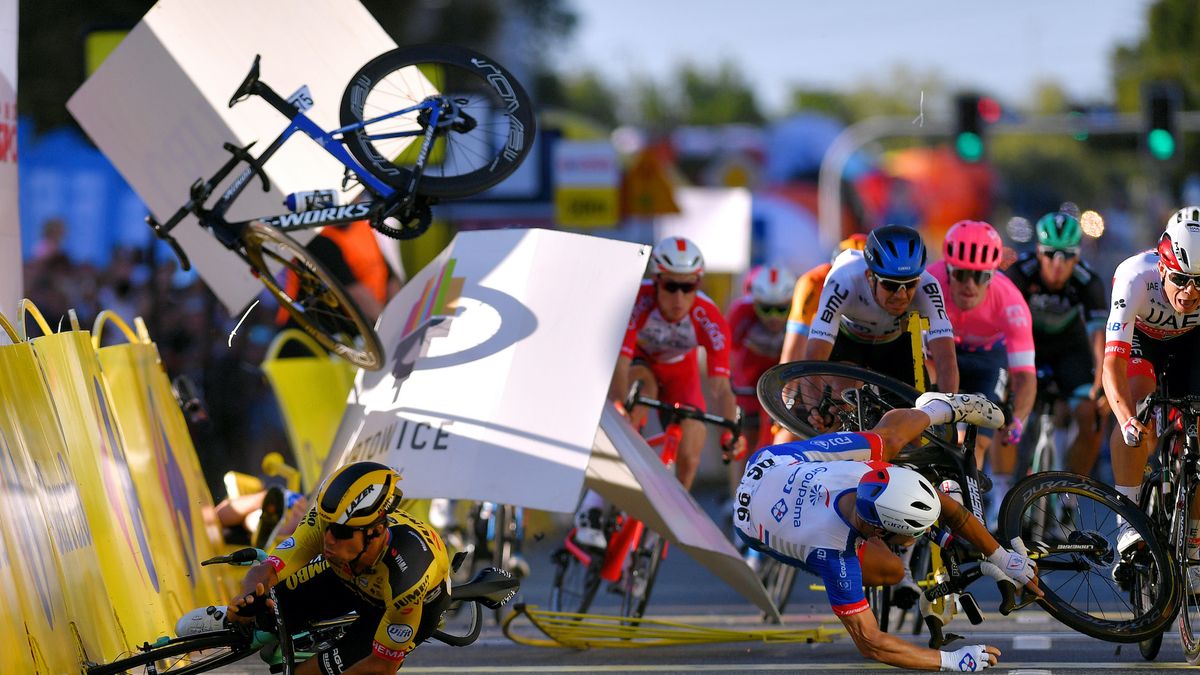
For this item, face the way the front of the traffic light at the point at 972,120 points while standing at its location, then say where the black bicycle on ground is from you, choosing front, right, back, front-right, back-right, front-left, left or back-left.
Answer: front

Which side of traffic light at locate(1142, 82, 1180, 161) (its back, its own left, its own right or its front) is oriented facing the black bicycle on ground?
front

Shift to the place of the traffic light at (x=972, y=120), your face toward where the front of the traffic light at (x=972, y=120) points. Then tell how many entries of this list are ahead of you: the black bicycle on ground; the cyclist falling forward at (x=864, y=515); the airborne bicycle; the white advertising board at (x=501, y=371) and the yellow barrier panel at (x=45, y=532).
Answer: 5

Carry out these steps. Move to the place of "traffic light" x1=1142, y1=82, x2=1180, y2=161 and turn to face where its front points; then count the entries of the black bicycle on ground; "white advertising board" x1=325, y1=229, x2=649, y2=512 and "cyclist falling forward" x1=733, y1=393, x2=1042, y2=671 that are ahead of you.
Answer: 3

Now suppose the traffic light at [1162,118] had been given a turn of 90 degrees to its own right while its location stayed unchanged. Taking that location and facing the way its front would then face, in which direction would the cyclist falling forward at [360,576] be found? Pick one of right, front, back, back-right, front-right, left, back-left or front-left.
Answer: left

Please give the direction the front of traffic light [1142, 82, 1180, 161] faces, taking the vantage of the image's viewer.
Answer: facing the viewer

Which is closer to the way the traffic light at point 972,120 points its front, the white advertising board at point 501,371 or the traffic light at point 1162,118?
the white advertising board

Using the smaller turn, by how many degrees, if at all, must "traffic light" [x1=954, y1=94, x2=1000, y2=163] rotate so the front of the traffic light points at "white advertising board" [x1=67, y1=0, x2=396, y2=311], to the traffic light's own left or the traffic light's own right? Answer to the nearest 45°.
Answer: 0° — it already faces it

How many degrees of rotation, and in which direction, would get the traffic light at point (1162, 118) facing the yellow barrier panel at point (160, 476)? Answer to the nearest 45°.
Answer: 0° — it already faces it

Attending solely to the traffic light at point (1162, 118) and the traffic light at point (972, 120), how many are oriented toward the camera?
2

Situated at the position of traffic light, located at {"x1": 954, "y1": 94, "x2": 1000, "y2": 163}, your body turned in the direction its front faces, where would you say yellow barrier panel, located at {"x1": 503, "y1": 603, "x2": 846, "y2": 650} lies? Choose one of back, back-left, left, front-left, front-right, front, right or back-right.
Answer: front

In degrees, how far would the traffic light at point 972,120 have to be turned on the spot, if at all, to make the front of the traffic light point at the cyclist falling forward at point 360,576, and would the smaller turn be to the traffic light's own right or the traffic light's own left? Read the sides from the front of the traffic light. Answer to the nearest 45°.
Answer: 0° — it already faces them

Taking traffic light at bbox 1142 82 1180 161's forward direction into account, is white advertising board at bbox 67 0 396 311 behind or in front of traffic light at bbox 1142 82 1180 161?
in front

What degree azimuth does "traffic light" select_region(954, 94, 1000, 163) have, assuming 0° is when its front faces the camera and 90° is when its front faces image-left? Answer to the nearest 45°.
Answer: approximately 0°

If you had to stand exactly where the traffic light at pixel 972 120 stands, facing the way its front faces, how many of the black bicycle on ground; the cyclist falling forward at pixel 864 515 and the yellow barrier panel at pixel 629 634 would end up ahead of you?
3

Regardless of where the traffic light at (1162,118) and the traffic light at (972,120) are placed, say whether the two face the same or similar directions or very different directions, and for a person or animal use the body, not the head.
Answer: same or similar directions

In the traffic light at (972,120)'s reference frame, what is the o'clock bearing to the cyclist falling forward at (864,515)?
The cyclist falling forward is roughly at 12 o'clock from the traffic light.
